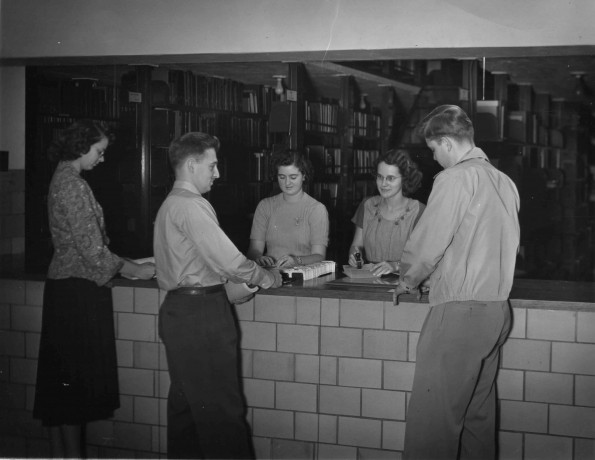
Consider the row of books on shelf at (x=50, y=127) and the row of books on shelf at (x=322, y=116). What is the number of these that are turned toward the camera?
2

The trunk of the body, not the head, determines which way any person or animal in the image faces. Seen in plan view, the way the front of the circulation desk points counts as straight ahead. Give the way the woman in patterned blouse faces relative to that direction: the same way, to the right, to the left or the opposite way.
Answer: to the left

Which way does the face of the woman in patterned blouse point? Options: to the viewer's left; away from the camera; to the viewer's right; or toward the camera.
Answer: to the viewer's right

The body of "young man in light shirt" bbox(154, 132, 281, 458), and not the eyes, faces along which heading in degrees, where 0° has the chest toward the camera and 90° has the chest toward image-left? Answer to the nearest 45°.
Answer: approximately 270°

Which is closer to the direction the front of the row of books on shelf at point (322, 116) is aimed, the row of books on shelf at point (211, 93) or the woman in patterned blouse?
the woman in patterned blouse

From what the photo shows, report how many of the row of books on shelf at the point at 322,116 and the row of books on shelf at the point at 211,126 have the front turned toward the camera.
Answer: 2

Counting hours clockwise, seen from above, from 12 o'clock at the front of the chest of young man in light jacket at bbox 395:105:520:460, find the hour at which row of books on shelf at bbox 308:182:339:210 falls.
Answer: The row of books on shelf is roughly at 1 o'clock from the young man in light jacket.

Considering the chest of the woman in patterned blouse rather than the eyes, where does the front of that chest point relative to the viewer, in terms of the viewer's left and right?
facing to the right of the viewer

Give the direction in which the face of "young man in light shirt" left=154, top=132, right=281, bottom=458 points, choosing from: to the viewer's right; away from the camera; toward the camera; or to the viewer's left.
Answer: to the viewer's right

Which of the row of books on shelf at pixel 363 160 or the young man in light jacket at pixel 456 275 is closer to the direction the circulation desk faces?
the young man in light jacket
